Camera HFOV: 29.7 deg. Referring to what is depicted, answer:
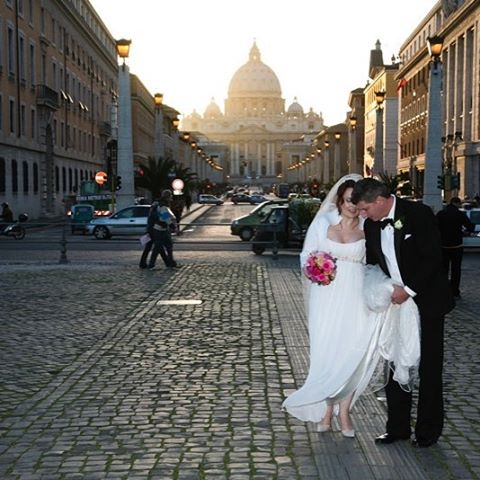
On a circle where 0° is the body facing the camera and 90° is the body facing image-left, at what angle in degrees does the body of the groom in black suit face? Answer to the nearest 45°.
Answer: approximately 45°

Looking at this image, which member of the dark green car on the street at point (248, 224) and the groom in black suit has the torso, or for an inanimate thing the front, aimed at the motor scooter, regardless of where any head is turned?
the dark green car on the street

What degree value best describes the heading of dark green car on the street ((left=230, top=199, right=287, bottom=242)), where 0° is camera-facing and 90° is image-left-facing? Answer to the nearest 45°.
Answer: approximately 90°

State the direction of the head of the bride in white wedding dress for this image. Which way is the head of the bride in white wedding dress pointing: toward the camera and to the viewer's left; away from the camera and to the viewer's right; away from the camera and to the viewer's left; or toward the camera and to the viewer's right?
toward the camera and to the viewer's right

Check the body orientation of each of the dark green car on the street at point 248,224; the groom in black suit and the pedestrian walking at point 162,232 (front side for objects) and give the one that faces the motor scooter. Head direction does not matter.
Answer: the dark green car on the street

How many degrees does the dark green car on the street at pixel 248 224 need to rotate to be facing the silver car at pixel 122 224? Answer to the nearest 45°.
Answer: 0° — it already faces it

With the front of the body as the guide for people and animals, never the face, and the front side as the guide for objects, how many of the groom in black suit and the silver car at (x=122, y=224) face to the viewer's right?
0

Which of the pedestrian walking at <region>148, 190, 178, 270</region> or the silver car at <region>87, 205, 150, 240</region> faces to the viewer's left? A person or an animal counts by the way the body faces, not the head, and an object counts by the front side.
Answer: the silver car

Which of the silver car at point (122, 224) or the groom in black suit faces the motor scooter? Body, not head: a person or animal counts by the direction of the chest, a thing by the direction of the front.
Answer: the silver car

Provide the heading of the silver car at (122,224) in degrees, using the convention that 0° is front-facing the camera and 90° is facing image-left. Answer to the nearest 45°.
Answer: approximately 90°

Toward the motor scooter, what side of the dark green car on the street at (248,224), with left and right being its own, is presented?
front
